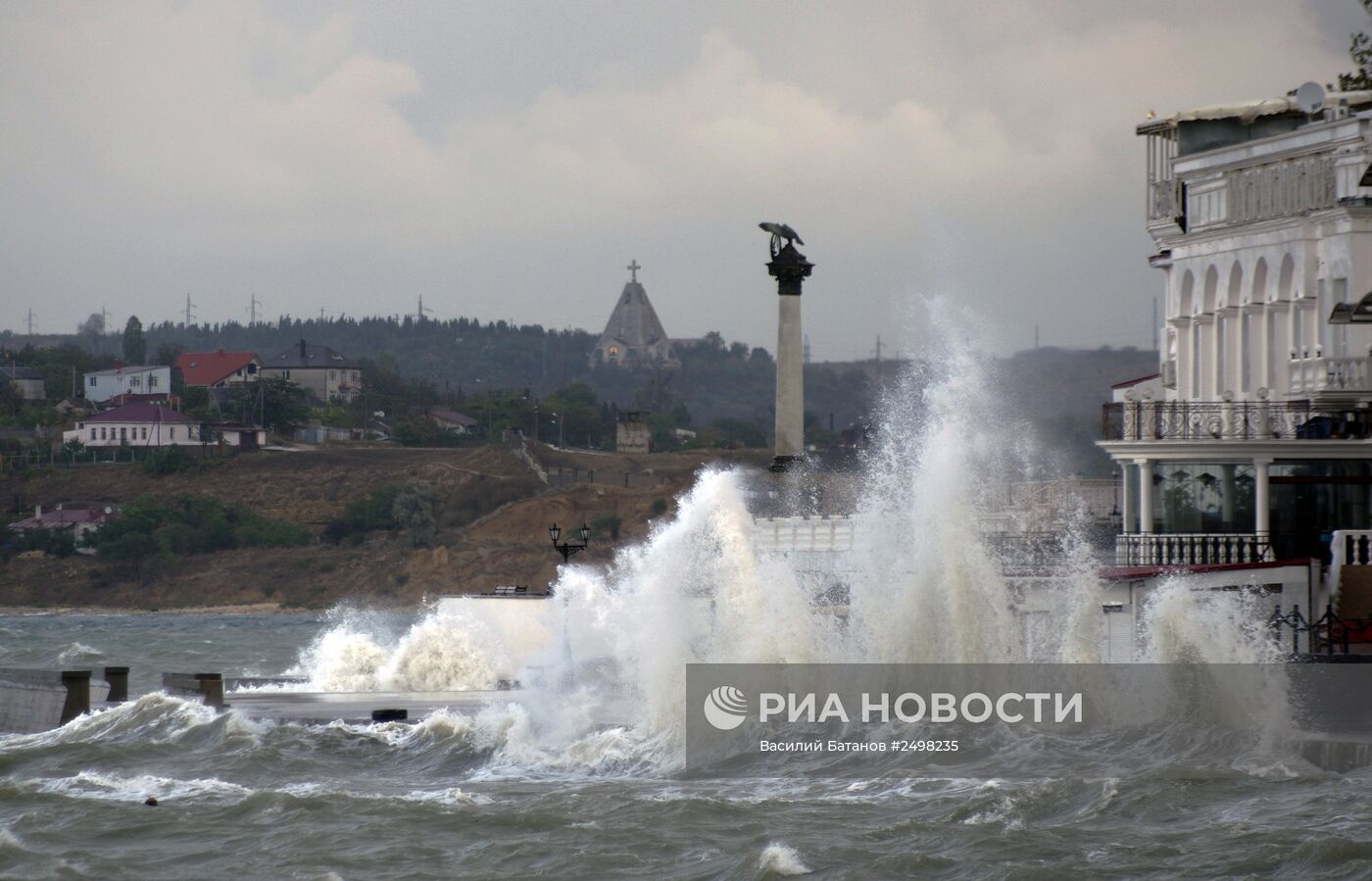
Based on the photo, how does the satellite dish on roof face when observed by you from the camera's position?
facing the viewer

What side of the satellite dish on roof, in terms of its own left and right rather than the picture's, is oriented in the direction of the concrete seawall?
right

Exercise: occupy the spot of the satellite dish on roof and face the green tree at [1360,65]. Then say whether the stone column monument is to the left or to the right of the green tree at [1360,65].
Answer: left

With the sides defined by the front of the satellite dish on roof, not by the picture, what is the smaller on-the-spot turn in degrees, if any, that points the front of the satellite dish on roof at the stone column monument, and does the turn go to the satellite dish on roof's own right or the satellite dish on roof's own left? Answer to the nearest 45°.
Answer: approximately 135° to the satellite dish on roof's own right

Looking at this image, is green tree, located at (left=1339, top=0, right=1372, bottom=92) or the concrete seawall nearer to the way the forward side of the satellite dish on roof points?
the concrete seawall
